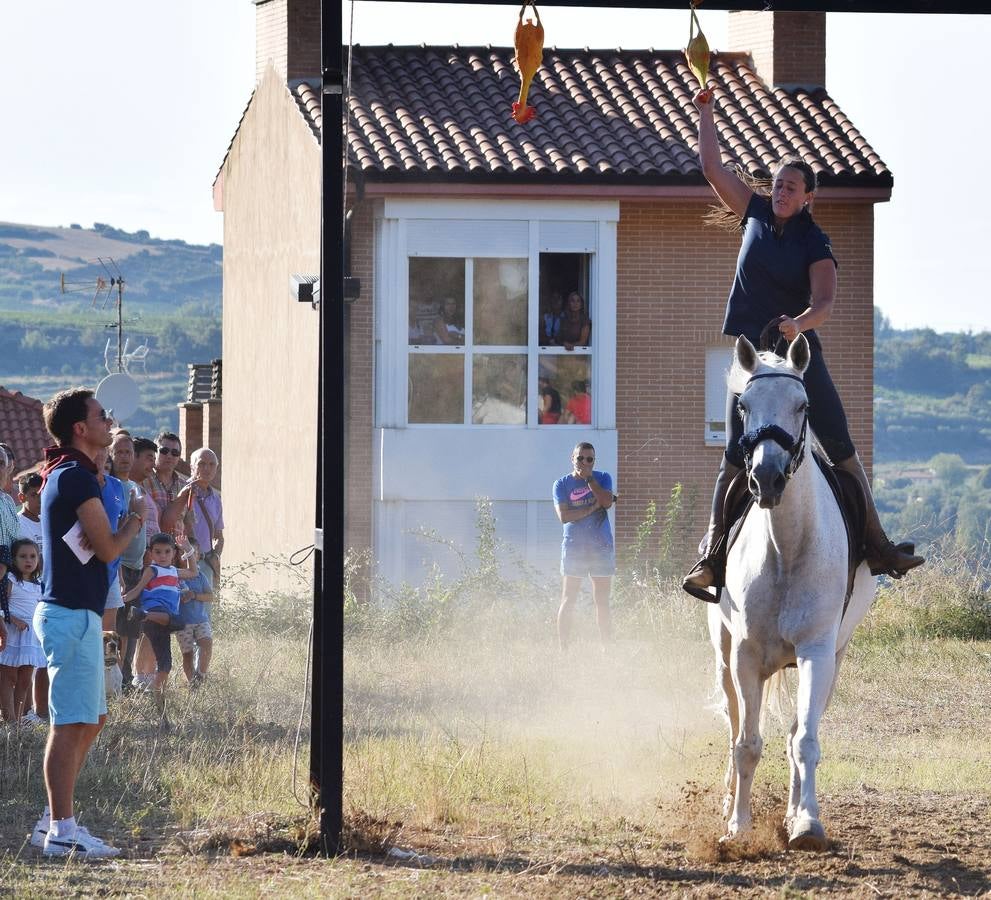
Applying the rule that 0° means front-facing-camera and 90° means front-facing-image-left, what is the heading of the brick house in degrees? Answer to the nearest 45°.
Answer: approximately 0°

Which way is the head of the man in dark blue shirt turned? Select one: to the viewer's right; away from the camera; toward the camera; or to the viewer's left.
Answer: to the viewer's right

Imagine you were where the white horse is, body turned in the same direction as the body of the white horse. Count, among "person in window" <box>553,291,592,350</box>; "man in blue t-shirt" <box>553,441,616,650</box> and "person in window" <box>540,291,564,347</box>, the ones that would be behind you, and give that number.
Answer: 3

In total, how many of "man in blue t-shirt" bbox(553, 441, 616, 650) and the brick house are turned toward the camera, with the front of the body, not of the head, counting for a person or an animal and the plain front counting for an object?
2

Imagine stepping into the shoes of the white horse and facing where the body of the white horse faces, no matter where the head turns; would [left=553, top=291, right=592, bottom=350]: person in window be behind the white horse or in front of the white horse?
behind

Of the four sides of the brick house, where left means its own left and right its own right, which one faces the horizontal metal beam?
front

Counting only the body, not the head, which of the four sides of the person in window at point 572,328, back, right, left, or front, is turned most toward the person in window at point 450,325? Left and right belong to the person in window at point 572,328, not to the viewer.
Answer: right

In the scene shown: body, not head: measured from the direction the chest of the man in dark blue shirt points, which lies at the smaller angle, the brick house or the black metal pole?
the black metal pole

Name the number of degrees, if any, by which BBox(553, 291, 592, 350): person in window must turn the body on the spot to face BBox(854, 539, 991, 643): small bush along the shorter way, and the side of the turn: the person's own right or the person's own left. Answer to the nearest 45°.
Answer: approximately 45° to the person's own left

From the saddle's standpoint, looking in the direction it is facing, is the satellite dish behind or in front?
behind

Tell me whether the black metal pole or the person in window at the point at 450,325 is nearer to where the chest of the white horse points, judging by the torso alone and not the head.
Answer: the black metal pole
